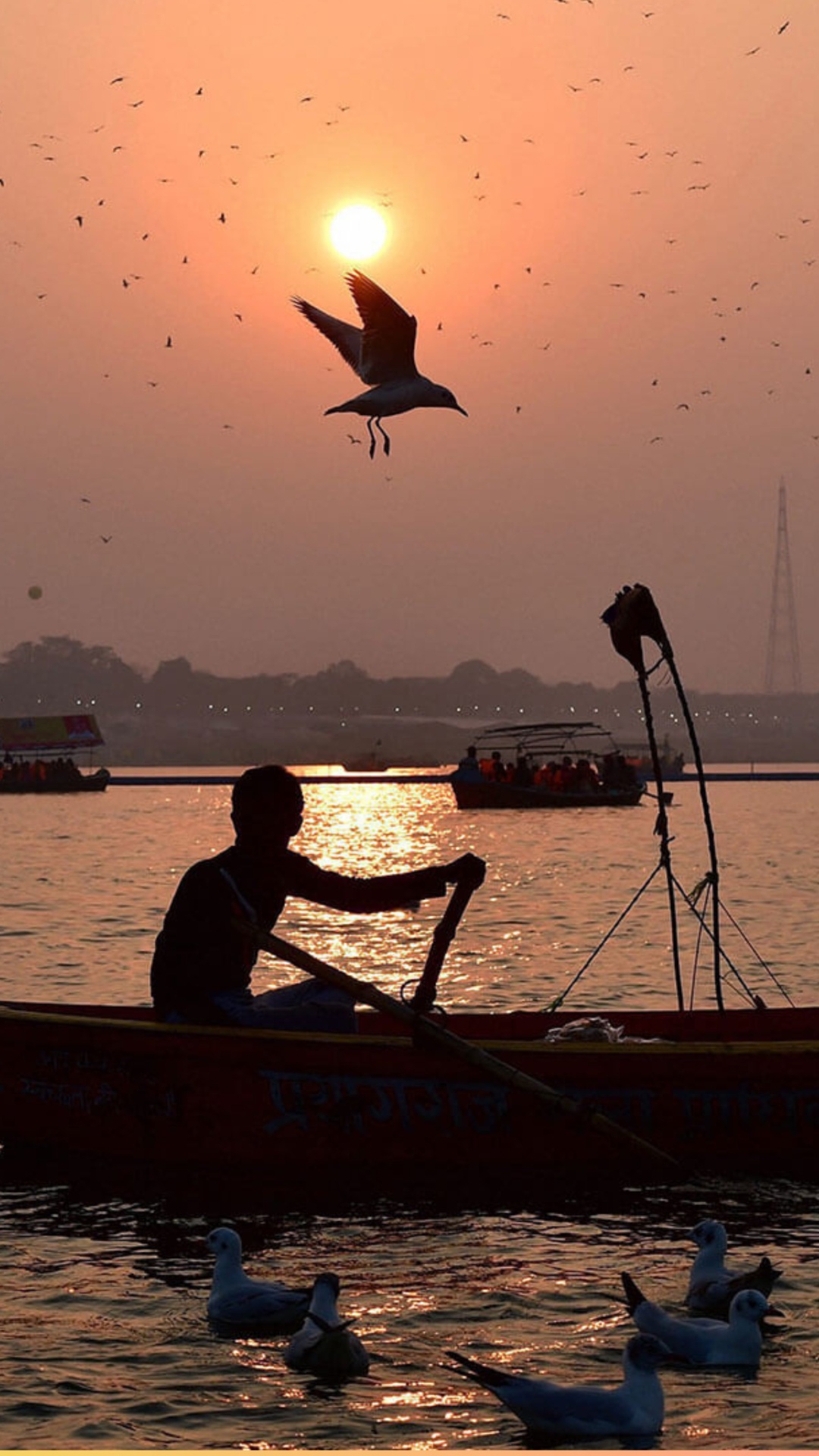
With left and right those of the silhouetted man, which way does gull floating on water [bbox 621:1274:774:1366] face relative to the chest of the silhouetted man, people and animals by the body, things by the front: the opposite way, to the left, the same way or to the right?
the same way

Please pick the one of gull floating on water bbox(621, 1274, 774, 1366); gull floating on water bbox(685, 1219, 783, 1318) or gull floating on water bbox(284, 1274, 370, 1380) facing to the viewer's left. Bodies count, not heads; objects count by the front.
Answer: gull floating on water bbox(685, 1219, 783, 1318)

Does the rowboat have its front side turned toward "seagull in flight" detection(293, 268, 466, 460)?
no

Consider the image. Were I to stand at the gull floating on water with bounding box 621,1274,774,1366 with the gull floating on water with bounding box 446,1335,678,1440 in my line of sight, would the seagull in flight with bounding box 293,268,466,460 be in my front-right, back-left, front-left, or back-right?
back-right

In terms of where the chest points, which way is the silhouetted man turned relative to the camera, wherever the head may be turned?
to the viewer's right

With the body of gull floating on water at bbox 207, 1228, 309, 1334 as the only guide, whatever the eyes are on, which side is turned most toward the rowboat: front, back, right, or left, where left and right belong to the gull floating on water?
right

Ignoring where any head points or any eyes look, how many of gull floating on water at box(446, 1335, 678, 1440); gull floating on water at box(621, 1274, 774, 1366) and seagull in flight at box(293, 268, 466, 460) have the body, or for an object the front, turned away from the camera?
0

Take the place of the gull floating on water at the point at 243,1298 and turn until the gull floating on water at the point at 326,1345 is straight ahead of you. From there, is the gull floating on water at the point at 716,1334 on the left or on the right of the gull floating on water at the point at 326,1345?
left

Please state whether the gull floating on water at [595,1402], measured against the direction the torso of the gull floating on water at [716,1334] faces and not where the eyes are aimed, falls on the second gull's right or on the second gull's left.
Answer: on the second gull's right

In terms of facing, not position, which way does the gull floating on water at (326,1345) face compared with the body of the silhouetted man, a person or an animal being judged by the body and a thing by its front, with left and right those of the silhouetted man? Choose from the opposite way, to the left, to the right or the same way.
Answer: to the left

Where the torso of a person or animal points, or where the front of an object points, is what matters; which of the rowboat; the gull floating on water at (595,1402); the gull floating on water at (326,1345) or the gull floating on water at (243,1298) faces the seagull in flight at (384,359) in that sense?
the gull floating on water at (326,1345)

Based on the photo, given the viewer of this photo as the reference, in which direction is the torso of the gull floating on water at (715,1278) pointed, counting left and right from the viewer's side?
facing to the left of the viewer

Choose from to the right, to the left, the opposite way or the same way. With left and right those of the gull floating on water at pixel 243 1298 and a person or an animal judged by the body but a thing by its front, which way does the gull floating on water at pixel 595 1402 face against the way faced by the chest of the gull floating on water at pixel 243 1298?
the opposite way

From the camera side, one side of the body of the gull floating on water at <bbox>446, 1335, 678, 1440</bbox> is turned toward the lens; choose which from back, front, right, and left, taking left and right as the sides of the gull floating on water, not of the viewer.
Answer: right

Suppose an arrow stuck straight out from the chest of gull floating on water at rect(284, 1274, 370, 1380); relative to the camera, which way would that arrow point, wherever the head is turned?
away from the camera

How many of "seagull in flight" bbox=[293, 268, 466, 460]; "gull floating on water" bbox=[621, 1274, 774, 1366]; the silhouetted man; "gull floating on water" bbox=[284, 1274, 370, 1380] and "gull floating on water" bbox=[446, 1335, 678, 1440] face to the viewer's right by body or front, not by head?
4

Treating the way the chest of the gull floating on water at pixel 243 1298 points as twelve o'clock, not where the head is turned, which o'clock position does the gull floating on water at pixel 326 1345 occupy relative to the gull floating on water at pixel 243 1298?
the gull floating on water at pixel 326 1345 is roughly at 8 o'clock from the gull floating on water at pixel 243 1298.

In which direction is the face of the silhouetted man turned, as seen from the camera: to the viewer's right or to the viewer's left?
to the viewer's right

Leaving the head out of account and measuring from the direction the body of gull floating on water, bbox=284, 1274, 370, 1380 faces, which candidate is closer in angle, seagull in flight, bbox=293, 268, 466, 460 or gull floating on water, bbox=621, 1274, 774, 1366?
the seagull in flight

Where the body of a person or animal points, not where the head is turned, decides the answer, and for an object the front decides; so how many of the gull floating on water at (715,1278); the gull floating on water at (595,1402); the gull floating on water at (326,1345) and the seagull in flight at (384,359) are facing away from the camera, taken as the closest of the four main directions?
1

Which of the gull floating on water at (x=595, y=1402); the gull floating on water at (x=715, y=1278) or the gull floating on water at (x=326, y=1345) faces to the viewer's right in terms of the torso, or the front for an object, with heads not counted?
the gull floating on water at (x=595, y=1402)

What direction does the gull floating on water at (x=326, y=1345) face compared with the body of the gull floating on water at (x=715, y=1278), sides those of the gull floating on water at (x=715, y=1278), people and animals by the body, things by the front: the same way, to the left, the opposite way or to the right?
to the right

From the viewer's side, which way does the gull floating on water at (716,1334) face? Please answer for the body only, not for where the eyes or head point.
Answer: to the viewer's right
